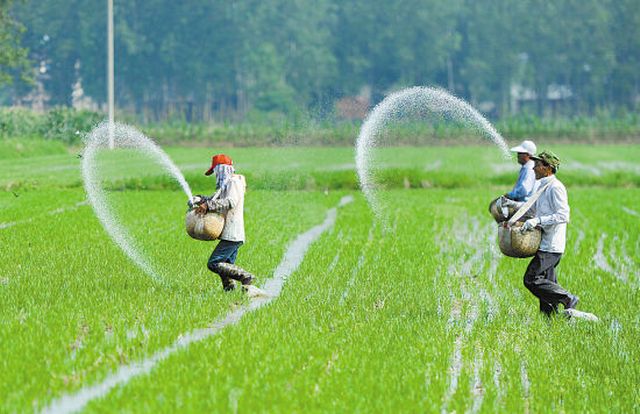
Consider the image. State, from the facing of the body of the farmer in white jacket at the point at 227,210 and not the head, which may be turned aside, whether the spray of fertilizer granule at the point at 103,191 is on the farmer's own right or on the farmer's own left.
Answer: on the farmer's own right

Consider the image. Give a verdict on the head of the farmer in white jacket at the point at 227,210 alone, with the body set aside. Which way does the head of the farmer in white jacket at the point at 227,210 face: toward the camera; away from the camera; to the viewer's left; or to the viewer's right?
to the viewer's left

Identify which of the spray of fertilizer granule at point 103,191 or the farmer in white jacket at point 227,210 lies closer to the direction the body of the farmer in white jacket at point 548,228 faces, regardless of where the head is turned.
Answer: the farmer in white jacket

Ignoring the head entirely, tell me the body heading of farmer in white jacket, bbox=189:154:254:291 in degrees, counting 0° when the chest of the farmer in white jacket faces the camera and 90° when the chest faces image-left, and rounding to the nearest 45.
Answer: approximately 90°

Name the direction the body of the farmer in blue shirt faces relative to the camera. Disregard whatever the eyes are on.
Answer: to the viewer's left

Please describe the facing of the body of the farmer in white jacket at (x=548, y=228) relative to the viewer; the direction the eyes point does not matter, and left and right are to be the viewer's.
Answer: facing to the left of the viewer

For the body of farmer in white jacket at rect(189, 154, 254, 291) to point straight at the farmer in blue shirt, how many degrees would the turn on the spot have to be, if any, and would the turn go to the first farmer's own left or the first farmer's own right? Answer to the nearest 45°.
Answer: approximately 180°

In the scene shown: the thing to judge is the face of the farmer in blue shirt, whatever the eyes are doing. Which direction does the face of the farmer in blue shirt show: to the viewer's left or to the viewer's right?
to the viewer's left

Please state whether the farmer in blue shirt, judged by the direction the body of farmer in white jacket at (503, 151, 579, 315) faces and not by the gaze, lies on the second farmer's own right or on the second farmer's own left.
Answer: on the second farmer's own right
